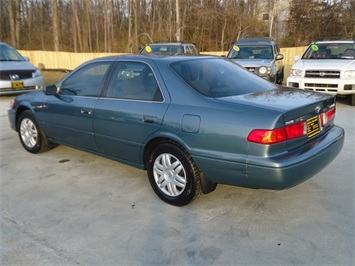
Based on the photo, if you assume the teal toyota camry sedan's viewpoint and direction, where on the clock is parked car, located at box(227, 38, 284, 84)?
The parked car is roughly at 2 o'clock from the teal toyota camry sedan.

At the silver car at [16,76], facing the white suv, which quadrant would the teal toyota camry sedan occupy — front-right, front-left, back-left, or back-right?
front-right

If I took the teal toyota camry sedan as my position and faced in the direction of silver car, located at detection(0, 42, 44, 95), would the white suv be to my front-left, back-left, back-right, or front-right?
front-right

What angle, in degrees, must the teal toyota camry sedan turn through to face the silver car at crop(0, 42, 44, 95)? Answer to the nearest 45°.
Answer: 0° — it already faces it

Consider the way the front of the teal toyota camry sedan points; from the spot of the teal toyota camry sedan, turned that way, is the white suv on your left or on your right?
on your right

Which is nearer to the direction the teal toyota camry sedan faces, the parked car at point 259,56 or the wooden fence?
the wooden fence

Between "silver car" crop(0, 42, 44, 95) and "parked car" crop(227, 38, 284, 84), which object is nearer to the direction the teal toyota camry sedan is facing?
the silver car

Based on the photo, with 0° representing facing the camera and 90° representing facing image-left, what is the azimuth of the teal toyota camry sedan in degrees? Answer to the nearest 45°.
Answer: approximately 135°

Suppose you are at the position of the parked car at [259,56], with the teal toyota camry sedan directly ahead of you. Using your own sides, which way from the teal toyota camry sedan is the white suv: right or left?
left

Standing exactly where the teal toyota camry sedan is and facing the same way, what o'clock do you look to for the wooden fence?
The wooden fence is roughly at 1 o'clock from the teal toyota camry sedan.

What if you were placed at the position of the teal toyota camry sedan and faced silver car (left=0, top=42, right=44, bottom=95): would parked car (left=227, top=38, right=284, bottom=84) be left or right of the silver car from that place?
right

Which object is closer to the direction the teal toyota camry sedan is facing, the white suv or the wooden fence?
the wooden fence
